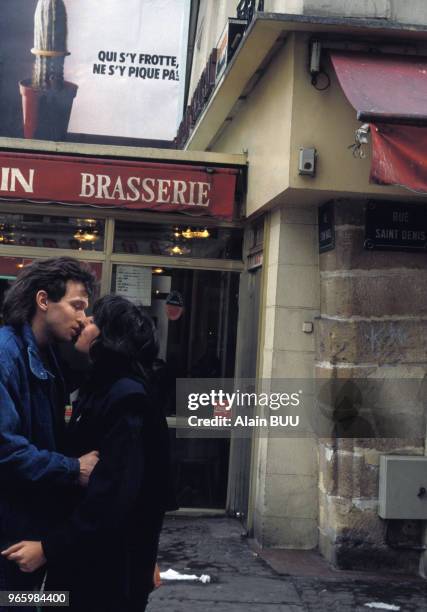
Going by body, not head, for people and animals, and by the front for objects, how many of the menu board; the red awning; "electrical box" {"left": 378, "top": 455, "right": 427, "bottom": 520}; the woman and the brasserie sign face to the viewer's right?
0

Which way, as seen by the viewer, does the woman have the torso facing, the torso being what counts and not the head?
to the viewer's left

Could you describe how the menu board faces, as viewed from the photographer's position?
facing the viewer

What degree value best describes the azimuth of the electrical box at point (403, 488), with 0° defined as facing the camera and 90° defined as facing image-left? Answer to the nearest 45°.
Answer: approximately 0°

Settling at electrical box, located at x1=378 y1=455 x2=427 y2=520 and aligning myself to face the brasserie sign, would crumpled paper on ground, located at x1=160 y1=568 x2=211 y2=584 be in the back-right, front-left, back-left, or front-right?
front-left

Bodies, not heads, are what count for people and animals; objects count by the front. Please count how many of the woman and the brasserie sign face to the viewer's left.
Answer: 1

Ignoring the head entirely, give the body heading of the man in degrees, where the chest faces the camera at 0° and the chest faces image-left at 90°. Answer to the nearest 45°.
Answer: approximately 270°

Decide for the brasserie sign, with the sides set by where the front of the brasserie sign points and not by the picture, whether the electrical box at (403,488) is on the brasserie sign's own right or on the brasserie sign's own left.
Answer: on the brasserie sign's own left

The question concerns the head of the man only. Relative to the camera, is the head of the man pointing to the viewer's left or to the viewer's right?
to the viewer's right

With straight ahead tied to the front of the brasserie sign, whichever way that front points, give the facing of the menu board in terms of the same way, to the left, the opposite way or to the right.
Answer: the same way

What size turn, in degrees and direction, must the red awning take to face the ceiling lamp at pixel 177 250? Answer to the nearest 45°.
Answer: approximately 135° to its right

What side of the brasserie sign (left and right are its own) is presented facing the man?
front

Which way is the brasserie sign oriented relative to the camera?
toward the camera

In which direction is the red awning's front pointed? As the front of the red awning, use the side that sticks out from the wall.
toward the camera

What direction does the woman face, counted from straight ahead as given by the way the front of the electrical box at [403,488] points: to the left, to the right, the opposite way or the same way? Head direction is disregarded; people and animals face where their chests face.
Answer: to the right

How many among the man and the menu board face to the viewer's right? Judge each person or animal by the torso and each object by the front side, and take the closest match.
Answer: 1

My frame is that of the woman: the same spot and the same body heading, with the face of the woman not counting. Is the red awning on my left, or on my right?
on my right

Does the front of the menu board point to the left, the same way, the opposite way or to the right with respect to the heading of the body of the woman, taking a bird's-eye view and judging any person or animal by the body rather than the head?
to the left
